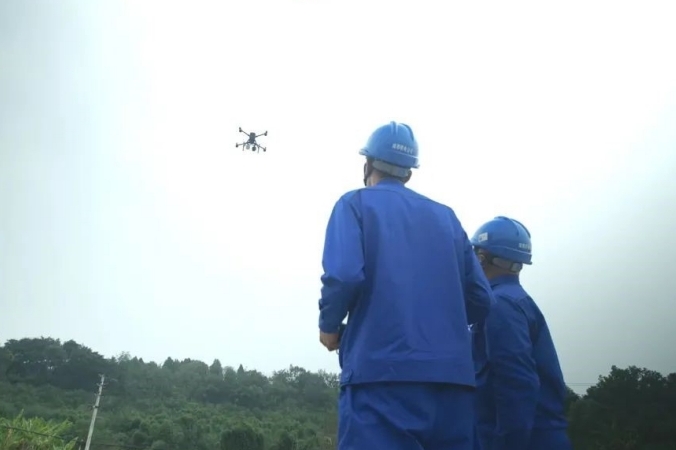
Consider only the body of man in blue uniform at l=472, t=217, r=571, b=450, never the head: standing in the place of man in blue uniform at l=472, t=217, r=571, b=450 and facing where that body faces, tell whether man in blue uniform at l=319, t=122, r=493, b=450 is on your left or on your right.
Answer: on your left

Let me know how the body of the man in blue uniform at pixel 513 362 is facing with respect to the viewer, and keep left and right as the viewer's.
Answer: facing away from the viewer and to the left of the viewer

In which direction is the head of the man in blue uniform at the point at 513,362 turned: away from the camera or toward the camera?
away from the camera

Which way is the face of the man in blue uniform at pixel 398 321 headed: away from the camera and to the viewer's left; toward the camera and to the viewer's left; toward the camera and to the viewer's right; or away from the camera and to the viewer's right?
away from the camera and to the viewer's left
